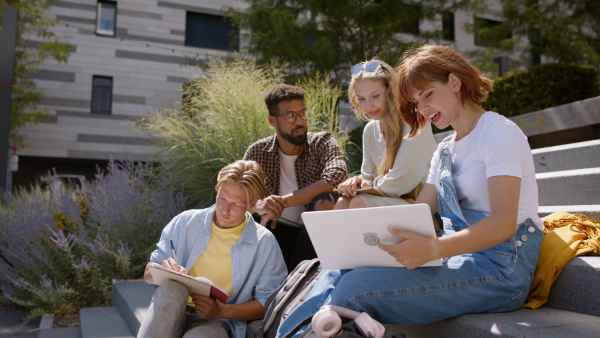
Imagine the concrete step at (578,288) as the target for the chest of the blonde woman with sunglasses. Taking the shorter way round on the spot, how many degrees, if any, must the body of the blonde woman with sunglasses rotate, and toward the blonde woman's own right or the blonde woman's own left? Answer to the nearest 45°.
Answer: approximately 90° to the blonde woman's own left

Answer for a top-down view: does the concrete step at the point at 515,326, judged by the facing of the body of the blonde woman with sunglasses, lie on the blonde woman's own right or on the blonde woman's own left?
on the blonde woman's own left

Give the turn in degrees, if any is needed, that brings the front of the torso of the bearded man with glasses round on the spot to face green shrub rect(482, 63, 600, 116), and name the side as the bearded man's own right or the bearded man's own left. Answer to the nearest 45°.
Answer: approximately 135° to the bearded man's own left

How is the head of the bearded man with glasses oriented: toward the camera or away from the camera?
toward the camera

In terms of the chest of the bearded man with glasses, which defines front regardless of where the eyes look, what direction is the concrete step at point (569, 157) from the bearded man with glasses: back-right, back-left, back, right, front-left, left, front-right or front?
left

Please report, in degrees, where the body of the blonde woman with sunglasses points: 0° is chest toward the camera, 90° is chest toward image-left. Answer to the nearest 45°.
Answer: approximately 45°

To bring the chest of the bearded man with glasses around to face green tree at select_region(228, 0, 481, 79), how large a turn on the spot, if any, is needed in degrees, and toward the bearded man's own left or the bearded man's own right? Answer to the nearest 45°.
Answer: approximately 180°

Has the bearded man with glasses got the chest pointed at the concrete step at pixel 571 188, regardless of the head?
no

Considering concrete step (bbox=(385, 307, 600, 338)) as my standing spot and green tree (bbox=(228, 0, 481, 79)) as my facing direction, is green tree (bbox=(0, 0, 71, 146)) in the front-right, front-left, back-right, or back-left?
front-left

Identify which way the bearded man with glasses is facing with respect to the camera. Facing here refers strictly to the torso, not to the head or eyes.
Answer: toward the camera

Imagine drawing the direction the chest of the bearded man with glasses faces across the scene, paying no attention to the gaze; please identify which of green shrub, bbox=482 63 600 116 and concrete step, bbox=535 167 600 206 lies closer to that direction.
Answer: the concrete step

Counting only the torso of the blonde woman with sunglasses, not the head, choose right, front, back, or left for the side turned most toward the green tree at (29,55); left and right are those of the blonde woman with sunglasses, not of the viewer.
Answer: right

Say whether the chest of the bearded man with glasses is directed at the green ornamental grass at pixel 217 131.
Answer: no

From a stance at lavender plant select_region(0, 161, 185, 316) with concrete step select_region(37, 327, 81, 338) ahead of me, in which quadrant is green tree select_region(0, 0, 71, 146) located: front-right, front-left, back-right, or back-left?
back-right

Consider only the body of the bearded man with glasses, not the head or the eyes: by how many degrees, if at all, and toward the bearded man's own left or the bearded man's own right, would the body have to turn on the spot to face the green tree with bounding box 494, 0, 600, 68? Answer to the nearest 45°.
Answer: approximately 135° to the bearded man's own left

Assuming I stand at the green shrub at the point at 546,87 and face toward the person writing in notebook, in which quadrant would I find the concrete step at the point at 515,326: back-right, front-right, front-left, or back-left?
front-left

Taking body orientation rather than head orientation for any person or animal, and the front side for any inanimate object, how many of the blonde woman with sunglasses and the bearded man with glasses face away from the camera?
0

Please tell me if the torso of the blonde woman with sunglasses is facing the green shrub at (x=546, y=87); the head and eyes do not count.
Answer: no

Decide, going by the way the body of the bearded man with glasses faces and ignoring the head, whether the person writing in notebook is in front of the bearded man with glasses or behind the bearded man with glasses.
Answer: in front
